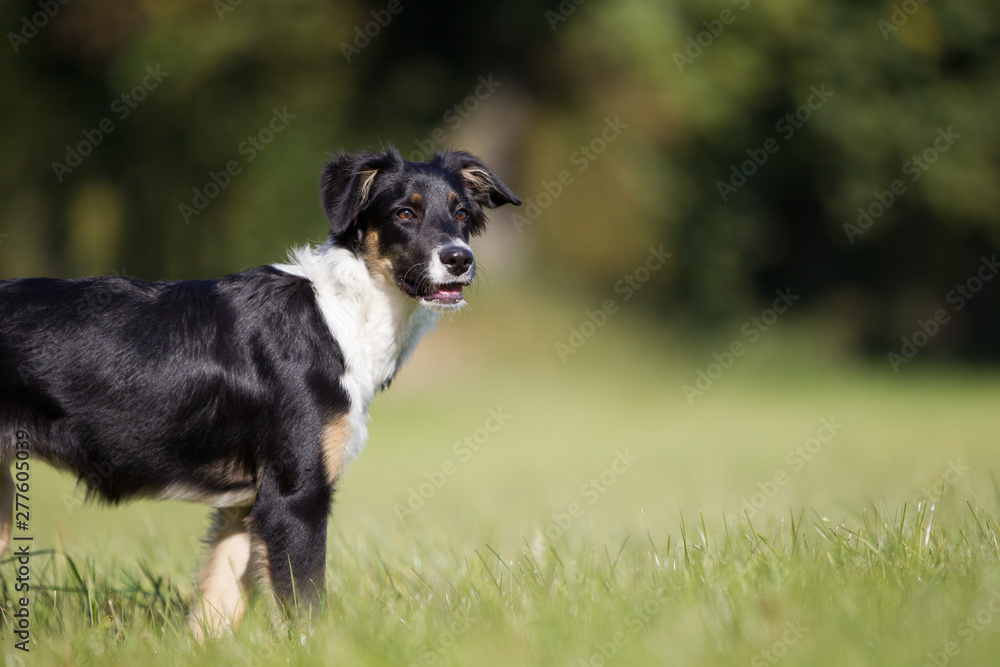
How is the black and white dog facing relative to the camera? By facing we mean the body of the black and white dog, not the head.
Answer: to the viewer's right
